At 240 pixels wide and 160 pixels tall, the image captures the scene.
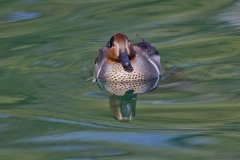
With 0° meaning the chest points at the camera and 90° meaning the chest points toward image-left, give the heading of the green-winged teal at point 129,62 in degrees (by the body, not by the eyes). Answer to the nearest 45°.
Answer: approximately 0°
